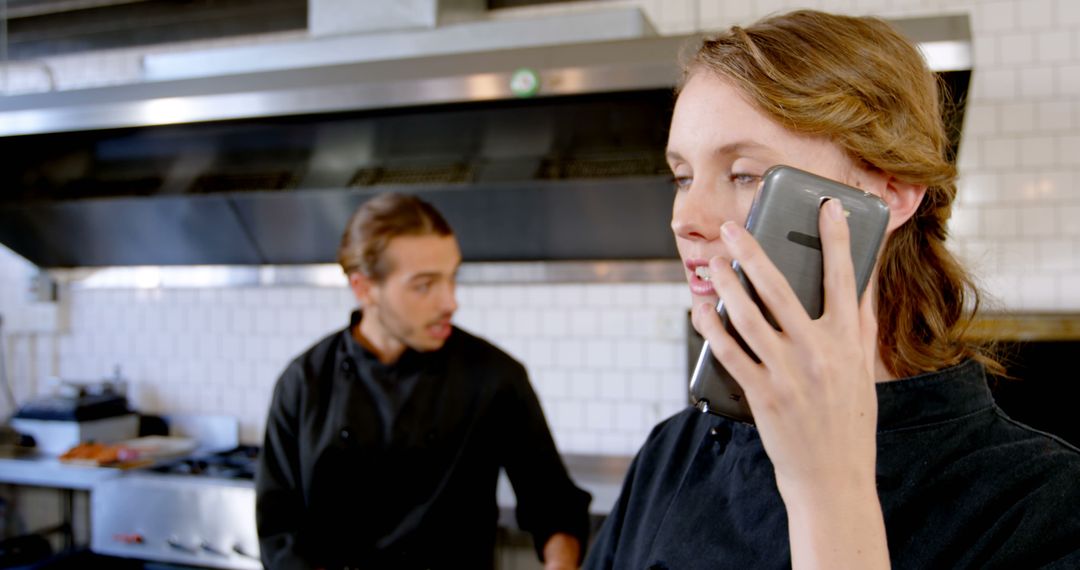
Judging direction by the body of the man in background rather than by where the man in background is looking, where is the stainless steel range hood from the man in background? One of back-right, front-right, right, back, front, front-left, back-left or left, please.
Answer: back

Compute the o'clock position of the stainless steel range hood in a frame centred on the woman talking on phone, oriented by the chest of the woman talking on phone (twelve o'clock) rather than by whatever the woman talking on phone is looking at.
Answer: The stainless steel range hood is roughly at 3 o'clock from the woman talking on phone.

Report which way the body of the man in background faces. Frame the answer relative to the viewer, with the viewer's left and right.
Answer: facing the viewer

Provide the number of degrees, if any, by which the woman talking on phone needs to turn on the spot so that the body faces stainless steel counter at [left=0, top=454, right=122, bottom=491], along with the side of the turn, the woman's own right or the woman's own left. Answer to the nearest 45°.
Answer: approximately 90° to the woman's own right

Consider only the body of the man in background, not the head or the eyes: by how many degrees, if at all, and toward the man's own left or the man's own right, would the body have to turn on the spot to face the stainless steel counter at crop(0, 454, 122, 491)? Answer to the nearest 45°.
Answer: approximately 135° to the man's own right

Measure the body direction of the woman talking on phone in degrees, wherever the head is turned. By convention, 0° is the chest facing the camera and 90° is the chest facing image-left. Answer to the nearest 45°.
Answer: approximately 45°

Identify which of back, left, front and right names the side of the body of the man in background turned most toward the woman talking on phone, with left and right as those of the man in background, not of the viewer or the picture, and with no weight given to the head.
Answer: front

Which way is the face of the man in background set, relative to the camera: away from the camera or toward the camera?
toward the camera

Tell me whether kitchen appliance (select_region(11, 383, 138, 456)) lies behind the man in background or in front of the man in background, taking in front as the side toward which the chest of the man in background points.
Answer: behind

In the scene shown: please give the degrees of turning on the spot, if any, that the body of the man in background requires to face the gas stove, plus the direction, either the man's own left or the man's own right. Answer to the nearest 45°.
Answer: approximately 135° to the man's own right

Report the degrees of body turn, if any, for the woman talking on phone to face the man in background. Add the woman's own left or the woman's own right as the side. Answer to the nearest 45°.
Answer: approximately 90° to the woman's own right

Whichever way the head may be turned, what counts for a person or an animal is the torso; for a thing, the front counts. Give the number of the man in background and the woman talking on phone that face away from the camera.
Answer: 0
